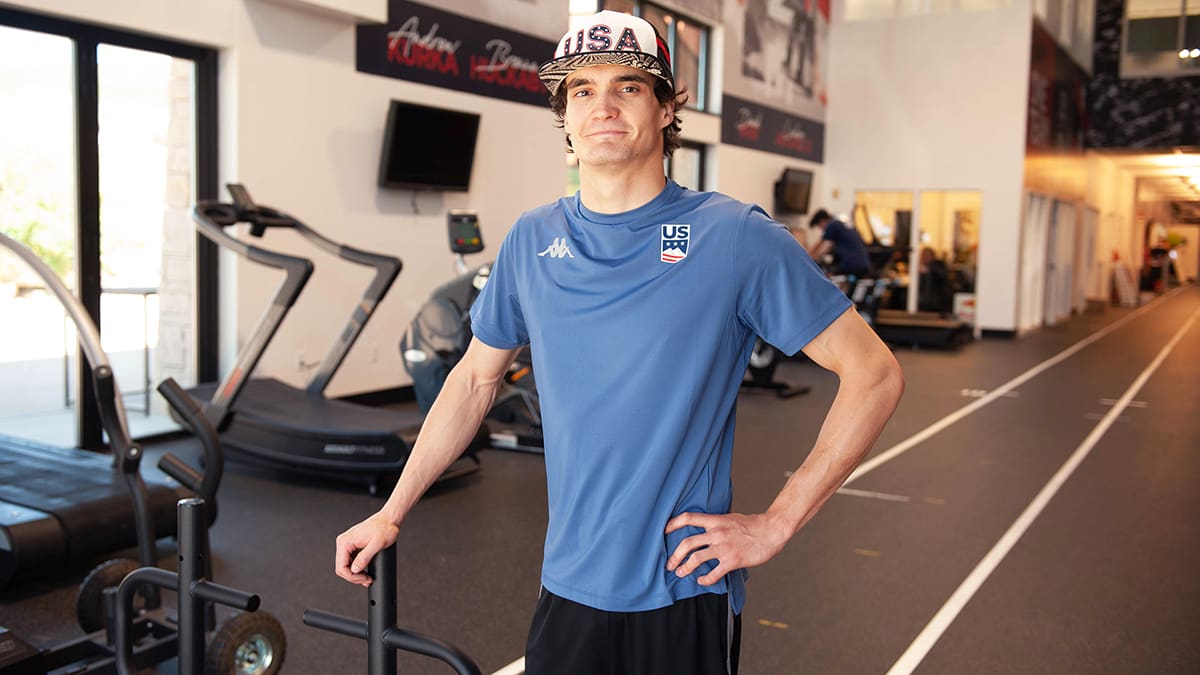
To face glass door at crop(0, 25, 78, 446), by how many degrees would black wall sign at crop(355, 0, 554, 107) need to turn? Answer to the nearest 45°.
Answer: approximately 90° to its right

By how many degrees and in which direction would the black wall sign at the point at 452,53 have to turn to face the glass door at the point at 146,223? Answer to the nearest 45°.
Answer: approximately 90° to its right

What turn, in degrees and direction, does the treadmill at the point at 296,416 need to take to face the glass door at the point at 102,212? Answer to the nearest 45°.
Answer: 0° — it already faces it

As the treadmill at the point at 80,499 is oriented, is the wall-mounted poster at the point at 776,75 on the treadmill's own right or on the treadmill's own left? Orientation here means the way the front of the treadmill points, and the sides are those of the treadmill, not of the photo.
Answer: on the treadmill's own right

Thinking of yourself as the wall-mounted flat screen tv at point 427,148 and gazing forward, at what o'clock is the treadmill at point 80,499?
The treadmill is roughly at 2 o'clock from the wall-mounted flat screen tv.

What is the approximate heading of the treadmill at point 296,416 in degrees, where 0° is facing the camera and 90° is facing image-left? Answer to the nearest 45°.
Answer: approximately 135°
